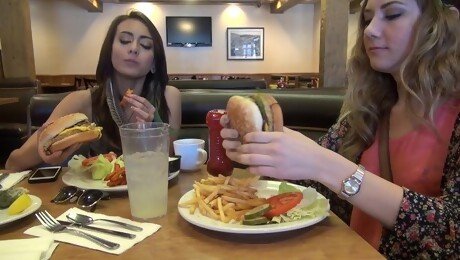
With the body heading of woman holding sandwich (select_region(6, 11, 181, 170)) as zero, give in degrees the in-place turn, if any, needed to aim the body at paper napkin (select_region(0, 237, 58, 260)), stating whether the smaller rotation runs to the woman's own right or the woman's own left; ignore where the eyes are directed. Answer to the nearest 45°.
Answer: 0° — they already face it

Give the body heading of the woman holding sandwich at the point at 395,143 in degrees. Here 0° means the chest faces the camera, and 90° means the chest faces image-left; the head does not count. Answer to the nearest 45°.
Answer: approximately 45°

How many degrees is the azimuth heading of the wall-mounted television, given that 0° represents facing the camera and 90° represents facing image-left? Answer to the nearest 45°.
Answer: approximately 0°

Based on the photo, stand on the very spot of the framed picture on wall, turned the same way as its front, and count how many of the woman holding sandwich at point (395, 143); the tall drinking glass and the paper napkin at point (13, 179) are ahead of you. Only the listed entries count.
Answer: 3

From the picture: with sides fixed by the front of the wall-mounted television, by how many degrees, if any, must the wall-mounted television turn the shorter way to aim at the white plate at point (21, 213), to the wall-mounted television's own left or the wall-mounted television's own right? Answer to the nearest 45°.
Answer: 0° — it already faces it

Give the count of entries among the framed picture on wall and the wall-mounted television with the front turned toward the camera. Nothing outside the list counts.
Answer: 2

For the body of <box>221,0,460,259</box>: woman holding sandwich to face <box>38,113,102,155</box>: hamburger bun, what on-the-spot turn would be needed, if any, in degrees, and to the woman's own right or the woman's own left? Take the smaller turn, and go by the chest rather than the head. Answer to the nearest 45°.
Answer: approximately 45° to the woman's own right

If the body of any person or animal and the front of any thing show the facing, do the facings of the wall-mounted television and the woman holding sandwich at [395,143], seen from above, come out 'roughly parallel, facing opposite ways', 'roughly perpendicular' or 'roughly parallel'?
roughly perpendicular

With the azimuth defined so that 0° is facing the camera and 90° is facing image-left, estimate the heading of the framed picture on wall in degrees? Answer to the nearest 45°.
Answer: approximately 0°

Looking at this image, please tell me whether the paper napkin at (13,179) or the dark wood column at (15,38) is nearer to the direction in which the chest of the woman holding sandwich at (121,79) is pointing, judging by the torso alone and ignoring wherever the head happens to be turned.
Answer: the paper napkin

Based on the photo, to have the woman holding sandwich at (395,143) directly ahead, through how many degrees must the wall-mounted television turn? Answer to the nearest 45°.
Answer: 0° — it already faces them

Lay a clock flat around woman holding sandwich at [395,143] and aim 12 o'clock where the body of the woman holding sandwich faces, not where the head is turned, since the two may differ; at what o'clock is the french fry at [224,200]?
The french fry is roughly at 12 o'clock from the woman holding sandwich.
